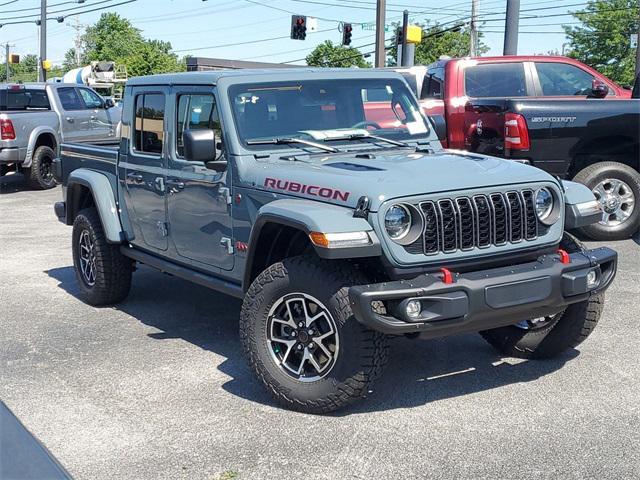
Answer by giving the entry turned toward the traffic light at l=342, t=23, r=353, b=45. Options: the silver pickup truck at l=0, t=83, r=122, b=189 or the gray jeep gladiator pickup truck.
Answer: the silver pickup truck

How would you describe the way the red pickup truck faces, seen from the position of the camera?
facing away from the viewer and to the right of the viewer

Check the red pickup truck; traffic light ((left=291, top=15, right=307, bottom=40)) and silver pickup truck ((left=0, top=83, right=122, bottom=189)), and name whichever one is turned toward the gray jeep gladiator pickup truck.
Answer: the traffic light

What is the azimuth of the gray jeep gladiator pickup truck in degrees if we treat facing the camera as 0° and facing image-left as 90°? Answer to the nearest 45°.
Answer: approximately 315°

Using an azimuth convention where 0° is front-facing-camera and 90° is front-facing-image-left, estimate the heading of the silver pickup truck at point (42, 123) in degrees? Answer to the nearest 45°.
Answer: approximately 225°

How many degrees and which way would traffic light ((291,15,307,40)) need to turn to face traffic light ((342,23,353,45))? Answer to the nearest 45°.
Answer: approximately 90° to its left

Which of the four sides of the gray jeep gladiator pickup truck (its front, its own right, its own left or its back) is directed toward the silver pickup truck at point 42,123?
back

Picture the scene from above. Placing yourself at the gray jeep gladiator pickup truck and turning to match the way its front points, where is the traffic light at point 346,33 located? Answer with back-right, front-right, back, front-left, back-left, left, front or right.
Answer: back-left

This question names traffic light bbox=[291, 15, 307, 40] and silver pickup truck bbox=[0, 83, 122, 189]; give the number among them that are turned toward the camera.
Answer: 1
